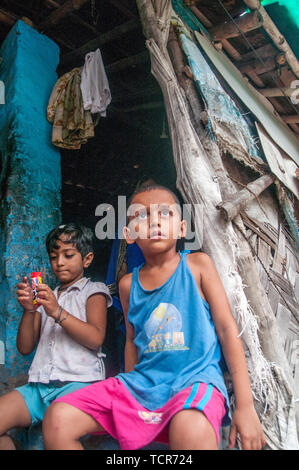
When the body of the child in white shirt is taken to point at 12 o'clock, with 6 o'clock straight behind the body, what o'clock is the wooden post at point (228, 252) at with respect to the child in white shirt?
The wooden post is roughly at 8 o'clock from the child in white shirt.

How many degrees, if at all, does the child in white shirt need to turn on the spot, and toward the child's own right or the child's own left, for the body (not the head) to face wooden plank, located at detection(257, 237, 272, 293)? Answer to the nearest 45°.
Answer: approximately 135° to the child's own left

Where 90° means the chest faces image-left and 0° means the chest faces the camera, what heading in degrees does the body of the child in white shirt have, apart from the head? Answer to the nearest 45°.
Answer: approximately 45°
